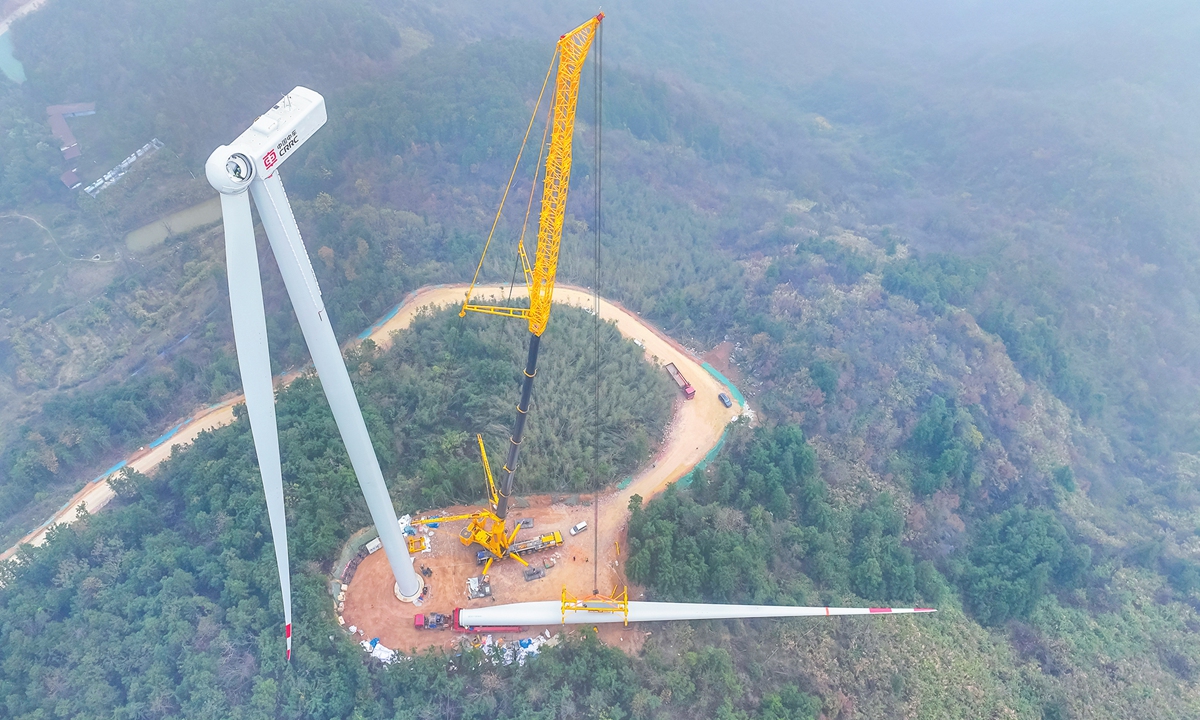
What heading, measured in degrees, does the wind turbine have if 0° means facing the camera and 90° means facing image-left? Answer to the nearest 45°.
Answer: approximately 45°
